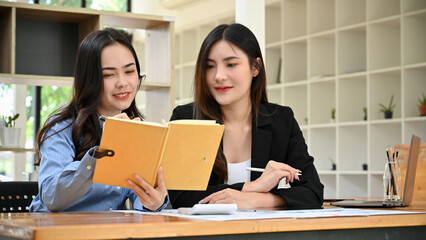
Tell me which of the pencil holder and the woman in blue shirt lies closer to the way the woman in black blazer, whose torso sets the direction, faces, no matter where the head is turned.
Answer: the woman in blue shirt

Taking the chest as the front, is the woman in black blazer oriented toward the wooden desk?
yes

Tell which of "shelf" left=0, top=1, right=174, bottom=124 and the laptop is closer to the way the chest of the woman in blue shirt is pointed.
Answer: the laptop

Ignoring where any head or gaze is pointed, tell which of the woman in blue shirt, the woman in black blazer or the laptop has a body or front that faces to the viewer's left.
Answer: the laptop

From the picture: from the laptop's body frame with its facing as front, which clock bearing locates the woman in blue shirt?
The woman in blue shirt is roughly at 11 o'clock from the laptop.

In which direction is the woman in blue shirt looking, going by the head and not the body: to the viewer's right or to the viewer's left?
to the viewer's right

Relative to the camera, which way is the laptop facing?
to the viewer's left

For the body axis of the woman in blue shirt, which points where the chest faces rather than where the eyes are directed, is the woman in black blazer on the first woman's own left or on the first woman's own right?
on the first woman's own left

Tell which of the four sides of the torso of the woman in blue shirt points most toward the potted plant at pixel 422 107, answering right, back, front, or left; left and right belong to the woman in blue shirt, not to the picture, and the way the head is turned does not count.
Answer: left

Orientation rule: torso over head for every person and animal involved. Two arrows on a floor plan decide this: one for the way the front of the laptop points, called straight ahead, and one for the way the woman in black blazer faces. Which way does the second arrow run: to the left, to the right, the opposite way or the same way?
to the left

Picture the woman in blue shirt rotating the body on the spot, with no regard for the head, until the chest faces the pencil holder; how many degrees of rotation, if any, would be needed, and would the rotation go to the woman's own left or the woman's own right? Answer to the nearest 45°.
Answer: approximately 45° to the woman's own left

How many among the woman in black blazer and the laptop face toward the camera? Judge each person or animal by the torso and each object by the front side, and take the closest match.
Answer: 1

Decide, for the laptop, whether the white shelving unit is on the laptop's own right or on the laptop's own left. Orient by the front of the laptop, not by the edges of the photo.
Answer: on the laptop's own right
